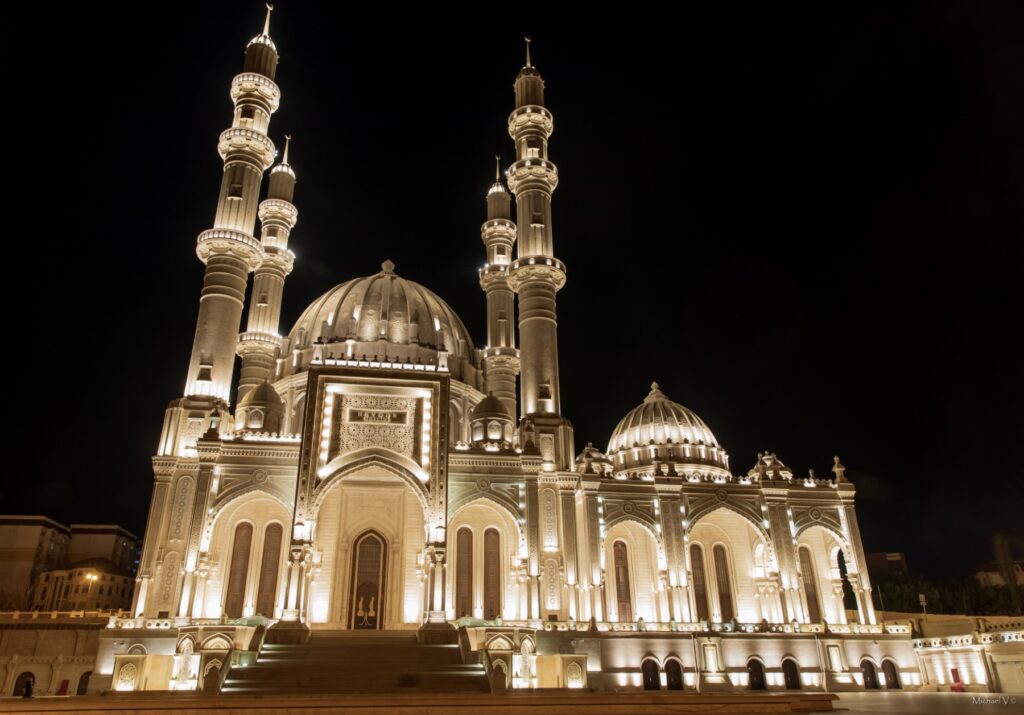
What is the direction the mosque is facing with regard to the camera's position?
facing the viewer
